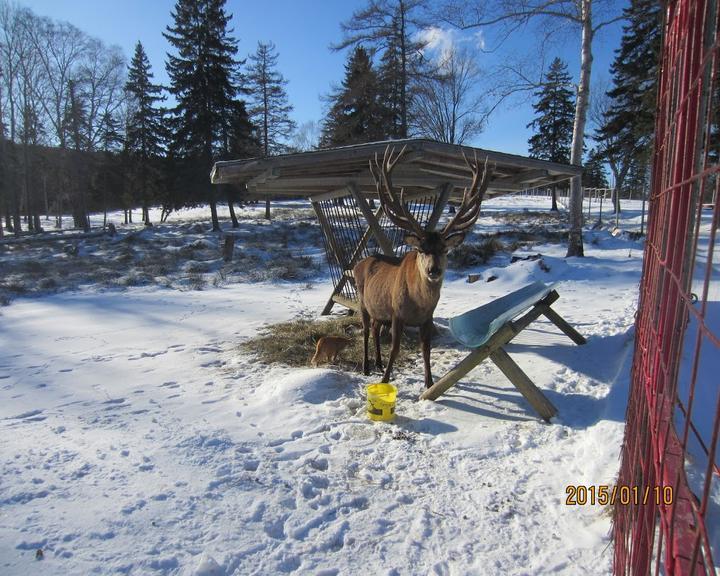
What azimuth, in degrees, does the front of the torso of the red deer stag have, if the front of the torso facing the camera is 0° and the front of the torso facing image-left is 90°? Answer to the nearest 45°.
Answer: approximately 315°

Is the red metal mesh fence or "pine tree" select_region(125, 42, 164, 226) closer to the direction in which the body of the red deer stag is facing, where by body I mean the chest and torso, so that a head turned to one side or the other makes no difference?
the red metal mesh fence

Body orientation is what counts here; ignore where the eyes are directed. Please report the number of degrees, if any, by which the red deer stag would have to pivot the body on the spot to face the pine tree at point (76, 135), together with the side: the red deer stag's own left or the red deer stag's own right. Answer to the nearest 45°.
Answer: approximately 180°

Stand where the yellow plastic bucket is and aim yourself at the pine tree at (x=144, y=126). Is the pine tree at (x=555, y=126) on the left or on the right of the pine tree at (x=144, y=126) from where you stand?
right

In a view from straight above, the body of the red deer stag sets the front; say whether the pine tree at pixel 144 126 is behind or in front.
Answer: behind

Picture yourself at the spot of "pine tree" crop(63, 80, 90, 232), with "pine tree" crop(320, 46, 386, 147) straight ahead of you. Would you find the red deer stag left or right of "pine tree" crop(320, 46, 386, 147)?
right

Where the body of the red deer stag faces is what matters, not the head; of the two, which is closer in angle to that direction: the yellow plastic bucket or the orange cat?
the yellow plastic bucket

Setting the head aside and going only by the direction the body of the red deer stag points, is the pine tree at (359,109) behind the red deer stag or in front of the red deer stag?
behind

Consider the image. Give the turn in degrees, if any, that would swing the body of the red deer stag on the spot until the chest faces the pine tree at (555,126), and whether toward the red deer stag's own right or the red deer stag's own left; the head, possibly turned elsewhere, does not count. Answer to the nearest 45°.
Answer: approximately 135° to the red deer stag's own left
